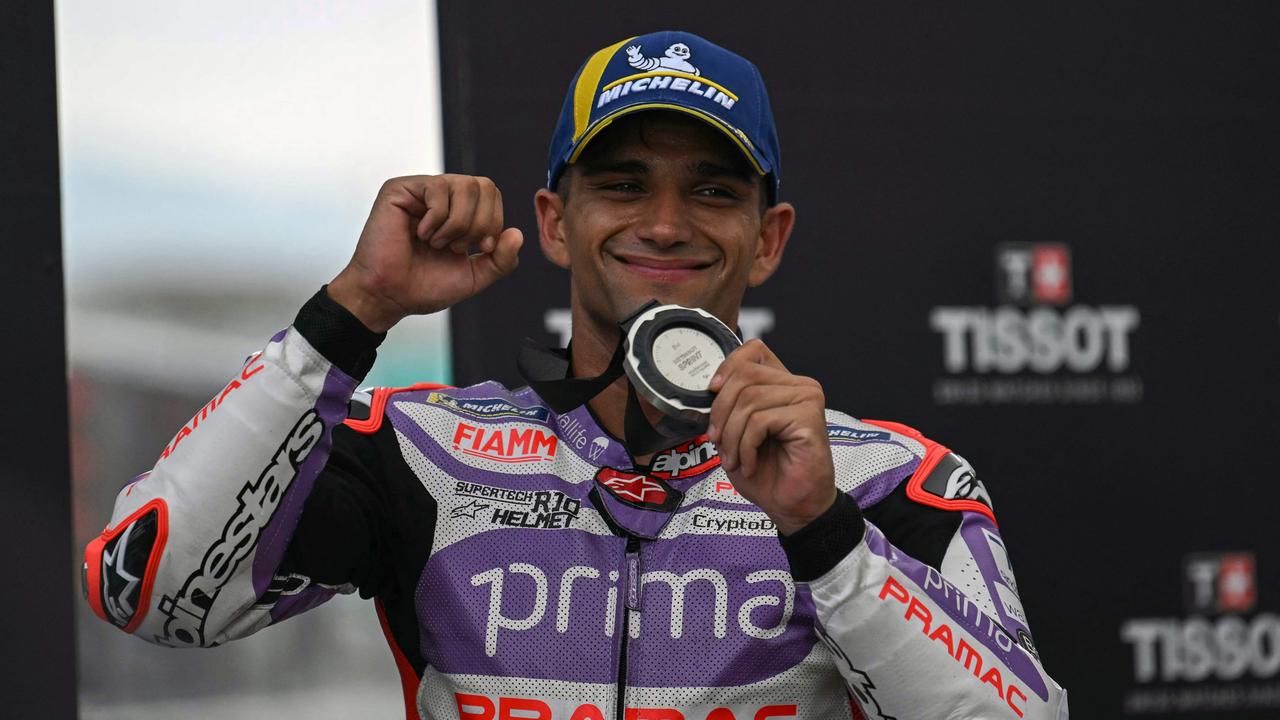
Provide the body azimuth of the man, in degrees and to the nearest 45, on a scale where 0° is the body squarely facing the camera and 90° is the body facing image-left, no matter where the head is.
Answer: approximately 0°
